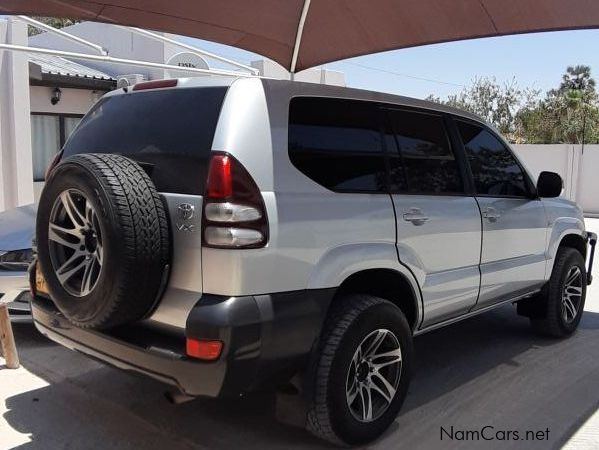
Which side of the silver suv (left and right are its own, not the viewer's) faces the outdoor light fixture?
left

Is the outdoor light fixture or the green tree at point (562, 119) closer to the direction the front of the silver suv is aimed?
the green tree

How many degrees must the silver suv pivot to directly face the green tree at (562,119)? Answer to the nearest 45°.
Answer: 0° — it already faces it

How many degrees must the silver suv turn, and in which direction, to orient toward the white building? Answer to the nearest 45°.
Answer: approximately 90° to its left

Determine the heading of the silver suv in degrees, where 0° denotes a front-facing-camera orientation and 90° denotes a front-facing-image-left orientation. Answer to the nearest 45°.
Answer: approximately 225°

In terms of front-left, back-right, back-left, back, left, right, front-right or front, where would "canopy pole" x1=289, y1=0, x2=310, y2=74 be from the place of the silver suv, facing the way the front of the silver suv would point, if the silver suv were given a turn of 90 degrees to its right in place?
back-left
